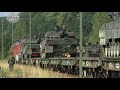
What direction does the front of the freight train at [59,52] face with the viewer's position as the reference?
facing away from the viewer and to the left of the viewer
